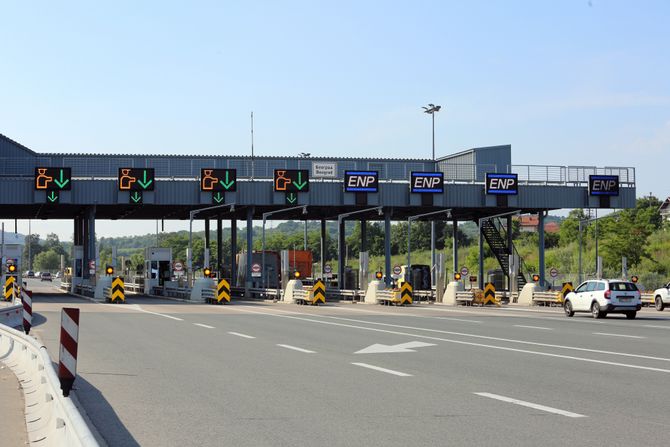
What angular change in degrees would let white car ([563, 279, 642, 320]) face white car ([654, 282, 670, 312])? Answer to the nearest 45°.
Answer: approximately 45° to its right

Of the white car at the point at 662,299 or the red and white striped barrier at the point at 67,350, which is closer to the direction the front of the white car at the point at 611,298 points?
the white car

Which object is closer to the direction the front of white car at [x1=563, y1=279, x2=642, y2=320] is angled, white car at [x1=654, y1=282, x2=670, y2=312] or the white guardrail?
the white car
